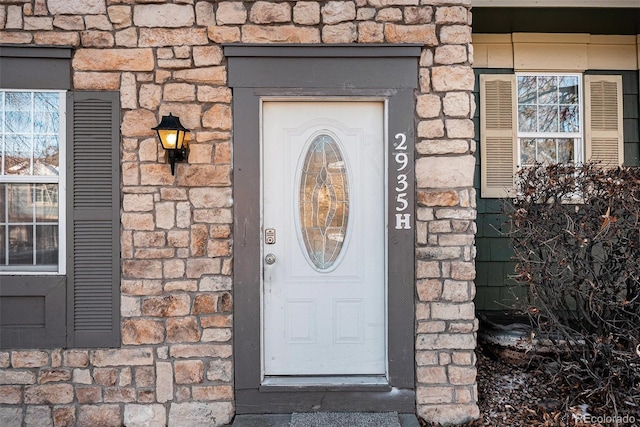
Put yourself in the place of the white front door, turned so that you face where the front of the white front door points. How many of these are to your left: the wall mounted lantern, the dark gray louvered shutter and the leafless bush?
1

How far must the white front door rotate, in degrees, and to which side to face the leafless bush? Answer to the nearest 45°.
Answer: approximately 90° to its left

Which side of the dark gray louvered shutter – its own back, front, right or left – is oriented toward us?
front

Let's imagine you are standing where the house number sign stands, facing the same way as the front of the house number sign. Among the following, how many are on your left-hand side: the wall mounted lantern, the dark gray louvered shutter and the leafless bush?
1

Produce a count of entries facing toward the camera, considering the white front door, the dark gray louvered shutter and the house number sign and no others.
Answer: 3

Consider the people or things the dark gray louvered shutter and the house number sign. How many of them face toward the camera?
2

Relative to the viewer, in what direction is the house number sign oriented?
toward the camera

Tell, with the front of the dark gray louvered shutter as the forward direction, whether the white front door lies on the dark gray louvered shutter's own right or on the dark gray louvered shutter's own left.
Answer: on the dark gray louvered shutter's own left

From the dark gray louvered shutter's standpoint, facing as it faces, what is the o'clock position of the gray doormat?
The gray doormat is roughly at 10 o'clock from the dark gray louvered shutter.

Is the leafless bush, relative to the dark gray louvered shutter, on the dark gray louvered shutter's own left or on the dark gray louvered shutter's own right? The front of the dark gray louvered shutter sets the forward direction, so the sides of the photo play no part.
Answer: on the dark gray louvered shutter's own left
